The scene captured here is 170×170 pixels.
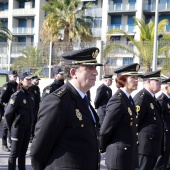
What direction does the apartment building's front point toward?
toward the camera

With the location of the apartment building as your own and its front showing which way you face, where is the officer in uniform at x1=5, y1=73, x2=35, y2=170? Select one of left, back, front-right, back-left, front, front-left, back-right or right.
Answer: front

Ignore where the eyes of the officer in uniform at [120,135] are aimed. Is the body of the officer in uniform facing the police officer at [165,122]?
no

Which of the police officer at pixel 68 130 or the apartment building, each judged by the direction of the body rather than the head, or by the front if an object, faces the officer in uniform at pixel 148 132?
the apartment building

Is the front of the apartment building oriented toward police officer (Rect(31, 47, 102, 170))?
yes

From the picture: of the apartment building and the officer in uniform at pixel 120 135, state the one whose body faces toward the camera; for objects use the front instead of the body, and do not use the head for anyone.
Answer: the apartment building

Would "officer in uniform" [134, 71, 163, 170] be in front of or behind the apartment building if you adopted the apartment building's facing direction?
in front
